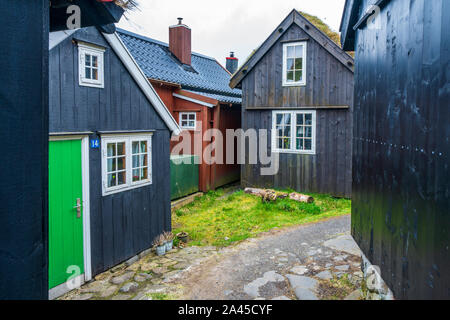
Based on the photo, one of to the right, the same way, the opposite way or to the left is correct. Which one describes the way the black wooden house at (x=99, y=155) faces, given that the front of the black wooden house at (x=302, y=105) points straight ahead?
to the left

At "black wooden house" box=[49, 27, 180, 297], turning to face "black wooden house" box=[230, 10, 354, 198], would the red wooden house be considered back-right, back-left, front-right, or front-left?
front-left

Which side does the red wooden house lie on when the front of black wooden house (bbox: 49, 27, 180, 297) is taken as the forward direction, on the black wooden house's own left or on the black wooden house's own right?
on the black wooden house's own left

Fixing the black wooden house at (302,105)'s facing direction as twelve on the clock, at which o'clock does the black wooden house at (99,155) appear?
the black wooden house at (99,155) is roughly at 1 o'clock from the black wooden house at (302,105).

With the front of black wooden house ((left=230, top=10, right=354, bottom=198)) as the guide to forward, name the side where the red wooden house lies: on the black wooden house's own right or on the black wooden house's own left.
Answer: on the black wooden house's own right

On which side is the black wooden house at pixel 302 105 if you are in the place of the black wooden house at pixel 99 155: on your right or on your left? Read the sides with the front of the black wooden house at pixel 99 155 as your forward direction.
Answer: on your left

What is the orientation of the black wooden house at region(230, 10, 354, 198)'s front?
toward the camera

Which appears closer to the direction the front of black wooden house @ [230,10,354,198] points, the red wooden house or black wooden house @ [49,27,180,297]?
the black wooden house

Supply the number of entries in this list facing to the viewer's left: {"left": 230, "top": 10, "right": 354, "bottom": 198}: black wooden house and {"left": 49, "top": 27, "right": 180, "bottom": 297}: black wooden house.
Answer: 0

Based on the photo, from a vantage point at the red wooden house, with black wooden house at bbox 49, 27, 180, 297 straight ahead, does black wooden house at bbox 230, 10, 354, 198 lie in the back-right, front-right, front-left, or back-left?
front-left
